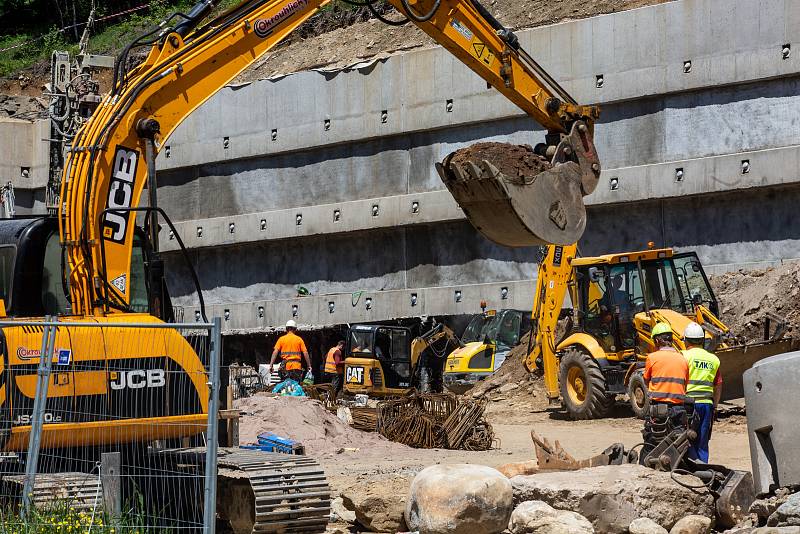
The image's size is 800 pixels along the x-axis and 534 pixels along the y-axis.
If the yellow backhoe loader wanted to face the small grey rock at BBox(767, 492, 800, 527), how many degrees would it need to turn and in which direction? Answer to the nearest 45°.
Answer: approximately 45° to its right

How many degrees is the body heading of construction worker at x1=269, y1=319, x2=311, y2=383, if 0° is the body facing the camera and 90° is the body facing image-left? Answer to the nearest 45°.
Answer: approximately 180°

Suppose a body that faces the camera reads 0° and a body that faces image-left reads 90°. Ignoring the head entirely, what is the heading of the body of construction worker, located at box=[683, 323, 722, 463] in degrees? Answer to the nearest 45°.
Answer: approximately 180°

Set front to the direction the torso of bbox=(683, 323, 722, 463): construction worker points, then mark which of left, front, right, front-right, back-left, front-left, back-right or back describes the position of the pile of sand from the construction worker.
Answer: front-left

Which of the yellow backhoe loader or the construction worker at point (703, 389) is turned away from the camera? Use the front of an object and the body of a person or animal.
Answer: the construction worker

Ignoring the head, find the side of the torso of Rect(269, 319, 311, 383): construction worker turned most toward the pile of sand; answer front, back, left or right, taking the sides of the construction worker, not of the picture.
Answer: back

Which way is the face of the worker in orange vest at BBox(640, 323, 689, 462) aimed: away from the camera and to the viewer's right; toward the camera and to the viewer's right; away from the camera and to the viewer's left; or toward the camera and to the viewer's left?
away from the camera and to the viewer's left

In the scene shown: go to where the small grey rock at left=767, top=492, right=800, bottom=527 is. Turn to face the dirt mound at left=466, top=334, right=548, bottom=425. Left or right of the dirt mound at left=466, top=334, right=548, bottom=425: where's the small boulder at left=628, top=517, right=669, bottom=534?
left

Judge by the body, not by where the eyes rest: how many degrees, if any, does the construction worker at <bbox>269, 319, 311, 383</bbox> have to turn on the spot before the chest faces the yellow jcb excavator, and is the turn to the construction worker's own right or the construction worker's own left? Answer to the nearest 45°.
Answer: approximately 180°

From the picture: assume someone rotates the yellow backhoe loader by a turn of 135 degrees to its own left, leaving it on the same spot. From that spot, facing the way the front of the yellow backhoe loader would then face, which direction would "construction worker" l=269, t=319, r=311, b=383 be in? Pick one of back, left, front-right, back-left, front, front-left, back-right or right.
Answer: left

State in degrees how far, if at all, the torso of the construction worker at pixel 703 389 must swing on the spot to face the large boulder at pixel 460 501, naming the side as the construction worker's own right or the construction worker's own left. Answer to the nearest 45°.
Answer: approximately 135° to the construction worker's own left
